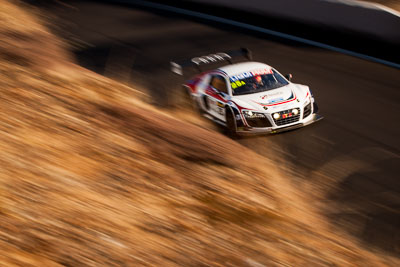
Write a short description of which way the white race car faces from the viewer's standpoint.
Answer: facing the viewer and to the right of the viewer
